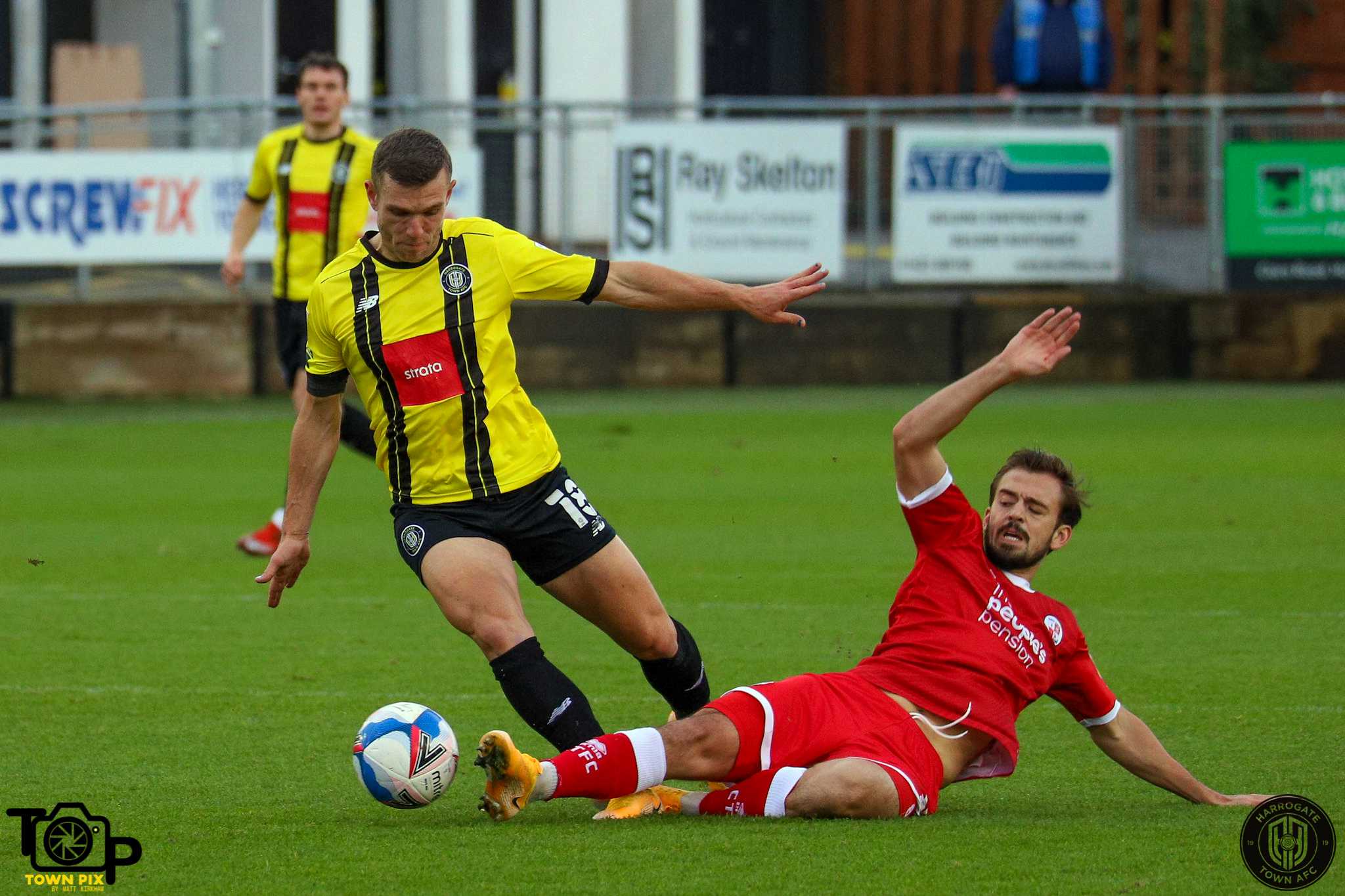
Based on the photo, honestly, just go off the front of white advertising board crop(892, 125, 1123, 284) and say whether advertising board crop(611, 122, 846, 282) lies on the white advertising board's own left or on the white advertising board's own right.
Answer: on the white advertising board's own right

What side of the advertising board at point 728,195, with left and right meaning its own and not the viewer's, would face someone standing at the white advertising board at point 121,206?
right

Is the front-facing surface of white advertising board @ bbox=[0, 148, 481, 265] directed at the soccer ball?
yes

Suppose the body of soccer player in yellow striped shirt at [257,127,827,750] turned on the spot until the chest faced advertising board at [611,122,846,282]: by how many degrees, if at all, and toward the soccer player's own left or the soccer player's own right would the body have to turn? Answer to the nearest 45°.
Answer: approximately 180°

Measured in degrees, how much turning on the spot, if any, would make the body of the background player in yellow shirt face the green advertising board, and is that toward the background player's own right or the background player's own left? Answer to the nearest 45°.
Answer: approximately 135° to the background player's own left

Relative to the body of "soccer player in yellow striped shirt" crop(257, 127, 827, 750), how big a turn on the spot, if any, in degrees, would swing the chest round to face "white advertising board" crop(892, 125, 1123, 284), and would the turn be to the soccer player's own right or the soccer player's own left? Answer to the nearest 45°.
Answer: approximately 180°

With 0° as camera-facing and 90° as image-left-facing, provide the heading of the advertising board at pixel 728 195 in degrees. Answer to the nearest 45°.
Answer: approximately 0°

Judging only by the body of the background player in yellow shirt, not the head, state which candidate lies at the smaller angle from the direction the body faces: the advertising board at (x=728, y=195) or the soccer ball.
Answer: the soccer ball
